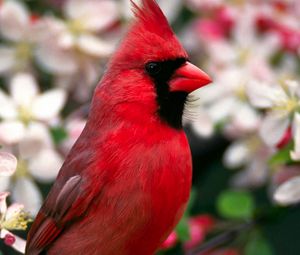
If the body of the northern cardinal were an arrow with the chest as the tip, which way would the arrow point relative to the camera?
to the viewer's right

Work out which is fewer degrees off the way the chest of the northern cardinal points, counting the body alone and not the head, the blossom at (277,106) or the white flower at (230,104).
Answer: the blossom

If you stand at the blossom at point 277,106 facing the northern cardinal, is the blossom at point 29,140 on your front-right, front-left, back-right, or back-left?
front-right

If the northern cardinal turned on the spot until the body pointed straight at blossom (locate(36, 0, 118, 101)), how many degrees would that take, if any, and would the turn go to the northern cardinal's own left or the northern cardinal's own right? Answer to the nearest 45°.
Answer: approximately 90° to the northern cardinal's own left

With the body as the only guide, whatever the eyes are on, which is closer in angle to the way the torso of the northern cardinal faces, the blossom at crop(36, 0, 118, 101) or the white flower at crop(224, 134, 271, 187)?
the white flower

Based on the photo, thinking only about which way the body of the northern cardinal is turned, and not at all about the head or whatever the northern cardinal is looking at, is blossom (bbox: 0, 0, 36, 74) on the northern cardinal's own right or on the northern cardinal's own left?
on the northern cardinal's own left

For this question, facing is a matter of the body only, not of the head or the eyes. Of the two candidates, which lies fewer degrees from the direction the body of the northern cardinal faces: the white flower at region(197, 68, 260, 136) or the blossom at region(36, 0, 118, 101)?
the white flower
